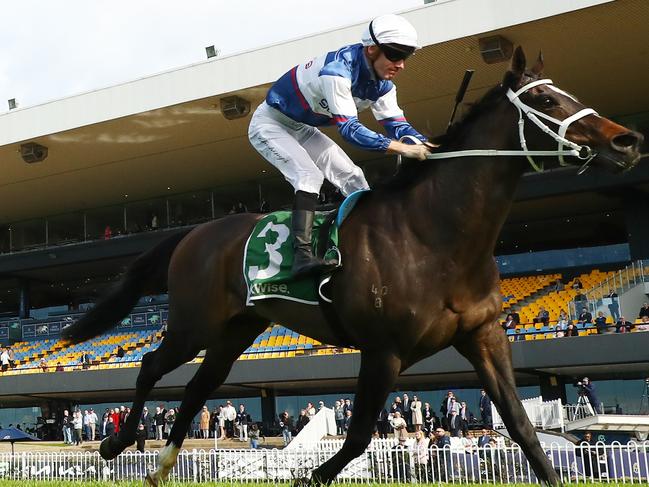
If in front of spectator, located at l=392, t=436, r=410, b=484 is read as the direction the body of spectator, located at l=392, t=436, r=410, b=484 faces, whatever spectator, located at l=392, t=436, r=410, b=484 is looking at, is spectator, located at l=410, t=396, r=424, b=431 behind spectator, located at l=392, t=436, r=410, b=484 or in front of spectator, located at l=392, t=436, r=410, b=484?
behind

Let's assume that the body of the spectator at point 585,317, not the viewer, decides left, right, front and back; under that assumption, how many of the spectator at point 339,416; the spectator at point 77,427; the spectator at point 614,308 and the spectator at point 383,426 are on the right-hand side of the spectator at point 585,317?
3

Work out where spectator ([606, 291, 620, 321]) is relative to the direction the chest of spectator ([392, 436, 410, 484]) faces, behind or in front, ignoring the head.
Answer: behind

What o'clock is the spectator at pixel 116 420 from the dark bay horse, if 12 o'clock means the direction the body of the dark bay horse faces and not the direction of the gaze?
The spectator is roughly at 7 o'clock from the dark bay horse.

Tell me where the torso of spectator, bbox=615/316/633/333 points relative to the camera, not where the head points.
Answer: toward the camera

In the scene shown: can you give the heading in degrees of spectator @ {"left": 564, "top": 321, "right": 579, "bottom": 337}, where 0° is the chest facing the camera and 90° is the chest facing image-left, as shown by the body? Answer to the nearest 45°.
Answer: approximately 0°

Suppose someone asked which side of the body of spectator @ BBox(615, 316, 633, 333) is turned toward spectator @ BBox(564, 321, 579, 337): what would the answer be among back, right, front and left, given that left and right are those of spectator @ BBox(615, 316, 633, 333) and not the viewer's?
right
